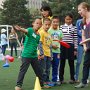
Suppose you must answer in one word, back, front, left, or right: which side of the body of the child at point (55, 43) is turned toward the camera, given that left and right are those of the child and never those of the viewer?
front

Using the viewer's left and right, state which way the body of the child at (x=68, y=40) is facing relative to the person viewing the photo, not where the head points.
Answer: facing the viewer

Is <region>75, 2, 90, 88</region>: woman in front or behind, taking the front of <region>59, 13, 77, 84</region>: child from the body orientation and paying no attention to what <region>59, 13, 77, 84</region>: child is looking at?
in front

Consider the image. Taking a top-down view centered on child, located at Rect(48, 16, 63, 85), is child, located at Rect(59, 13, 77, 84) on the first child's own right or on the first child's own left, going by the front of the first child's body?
on the first child's own left

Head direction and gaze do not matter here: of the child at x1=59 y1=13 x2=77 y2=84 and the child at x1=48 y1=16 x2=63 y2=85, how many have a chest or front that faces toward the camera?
2

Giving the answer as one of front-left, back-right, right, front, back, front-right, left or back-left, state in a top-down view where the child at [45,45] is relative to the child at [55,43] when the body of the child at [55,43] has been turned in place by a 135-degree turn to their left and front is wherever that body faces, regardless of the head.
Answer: back

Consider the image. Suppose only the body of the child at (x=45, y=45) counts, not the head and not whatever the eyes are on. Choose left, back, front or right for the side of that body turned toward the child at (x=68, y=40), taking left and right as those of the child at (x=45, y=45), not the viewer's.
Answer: left
